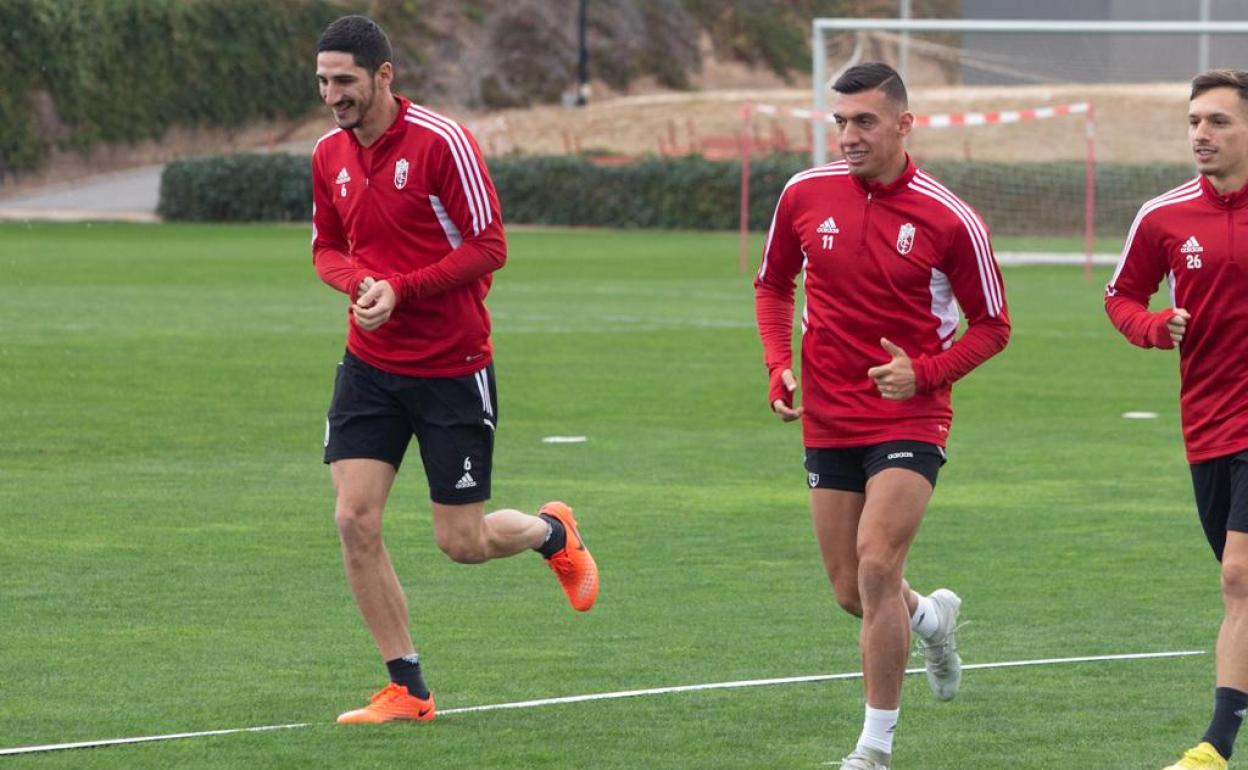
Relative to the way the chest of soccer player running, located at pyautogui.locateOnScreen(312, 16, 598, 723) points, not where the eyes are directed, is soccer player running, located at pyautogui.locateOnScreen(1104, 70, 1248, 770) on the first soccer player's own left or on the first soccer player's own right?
on the first soccer player's own left

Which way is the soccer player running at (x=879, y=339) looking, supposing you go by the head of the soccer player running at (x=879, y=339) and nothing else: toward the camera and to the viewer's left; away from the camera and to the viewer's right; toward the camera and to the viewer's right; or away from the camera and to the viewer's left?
toward the camera and to the viewer's left

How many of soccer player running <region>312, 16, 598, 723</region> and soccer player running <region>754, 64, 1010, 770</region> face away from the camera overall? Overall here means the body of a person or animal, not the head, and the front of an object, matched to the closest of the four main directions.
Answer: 0

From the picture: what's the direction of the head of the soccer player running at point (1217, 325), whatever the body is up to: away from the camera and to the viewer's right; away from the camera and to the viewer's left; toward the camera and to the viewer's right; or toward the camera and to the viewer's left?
toward the camera and to the viewer's left

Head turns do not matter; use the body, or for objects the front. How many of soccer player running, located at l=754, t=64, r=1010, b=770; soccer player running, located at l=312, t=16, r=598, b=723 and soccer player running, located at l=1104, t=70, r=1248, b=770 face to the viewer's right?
0

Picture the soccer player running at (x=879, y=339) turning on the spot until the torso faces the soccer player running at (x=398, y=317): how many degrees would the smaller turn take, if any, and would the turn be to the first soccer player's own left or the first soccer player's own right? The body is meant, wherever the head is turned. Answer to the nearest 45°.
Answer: approximately 45° to the first soccer player's own right

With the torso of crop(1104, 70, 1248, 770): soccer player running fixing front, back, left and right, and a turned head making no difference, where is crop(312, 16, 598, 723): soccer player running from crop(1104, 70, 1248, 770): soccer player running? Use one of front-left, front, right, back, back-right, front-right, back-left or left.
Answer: front-right

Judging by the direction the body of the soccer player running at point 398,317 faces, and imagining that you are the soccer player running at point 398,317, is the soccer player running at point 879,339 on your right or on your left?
on your left

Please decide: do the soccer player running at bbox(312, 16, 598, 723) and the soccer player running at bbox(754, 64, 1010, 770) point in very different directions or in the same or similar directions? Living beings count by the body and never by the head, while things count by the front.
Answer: same or similar directions

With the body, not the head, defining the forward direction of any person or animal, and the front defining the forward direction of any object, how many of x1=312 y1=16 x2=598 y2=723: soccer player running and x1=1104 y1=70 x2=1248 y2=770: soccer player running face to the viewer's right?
0

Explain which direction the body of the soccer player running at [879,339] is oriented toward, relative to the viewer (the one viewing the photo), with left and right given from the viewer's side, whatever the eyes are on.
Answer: facing the viewer and to the left of the viewer

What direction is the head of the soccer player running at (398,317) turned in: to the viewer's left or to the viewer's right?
to the viewer's left

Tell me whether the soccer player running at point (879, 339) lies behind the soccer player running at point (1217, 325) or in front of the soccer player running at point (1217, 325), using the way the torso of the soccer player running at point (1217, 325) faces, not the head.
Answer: in front
